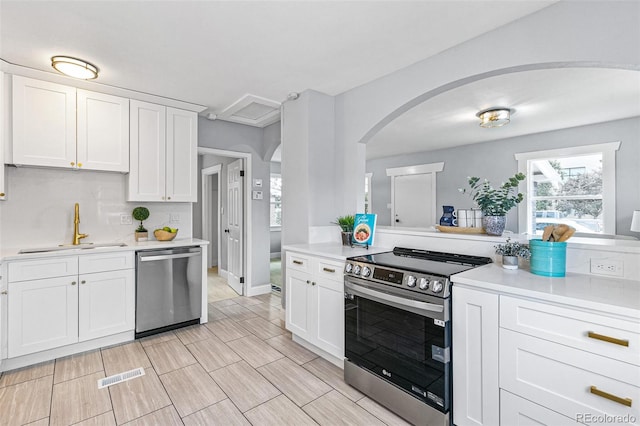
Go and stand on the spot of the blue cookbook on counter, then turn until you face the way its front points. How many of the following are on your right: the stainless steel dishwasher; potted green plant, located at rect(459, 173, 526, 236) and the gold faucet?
2

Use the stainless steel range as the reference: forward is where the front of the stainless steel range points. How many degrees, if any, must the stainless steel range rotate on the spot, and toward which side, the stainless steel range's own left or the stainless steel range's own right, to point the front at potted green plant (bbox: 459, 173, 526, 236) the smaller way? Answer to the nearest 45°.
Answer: approximately 180°

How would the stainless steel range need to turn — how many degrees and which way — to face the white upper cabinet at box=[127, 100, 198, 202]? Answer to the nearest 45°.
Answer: approximately 45° to its right

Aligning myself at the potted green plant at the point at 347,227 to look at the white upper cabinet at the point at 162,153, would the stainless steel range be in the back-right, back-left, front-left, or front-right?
back-left

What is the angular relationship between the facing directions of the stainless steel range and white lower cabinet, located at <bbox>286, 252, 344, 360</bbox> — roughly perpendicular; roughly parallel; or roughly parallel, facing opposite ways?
roughly parallel

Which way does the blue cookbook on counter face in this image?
toward the camera

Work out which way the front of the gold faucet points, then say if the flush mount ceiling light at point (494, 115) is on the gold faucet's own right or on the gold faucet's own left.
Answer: on the gold faucet's own left

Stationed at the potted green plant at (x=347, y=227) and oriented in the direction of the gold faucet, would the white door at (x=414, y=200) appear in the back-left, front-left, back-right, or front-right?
back-right

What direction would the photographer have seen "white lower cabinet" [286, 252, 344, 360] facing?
facing the viewer and to the left of the viewer

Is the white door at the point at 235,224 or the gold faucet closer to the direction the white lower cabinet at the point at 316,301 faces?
the gold faucet

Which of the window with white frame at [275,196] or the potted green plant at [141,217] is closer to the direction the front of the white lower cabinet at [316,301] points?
the potted green plant

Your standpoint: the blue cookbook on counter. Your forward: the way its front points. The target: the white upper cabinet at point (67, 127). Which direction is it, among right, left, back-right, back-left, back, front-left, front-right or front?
right

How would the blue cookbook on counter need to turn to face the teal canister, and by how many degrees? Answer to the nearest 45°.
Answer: approximately 45° to its left

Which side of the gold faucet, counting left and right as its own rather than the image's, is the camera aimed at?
front

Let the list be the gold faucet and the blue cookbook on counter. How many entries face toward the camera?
2
